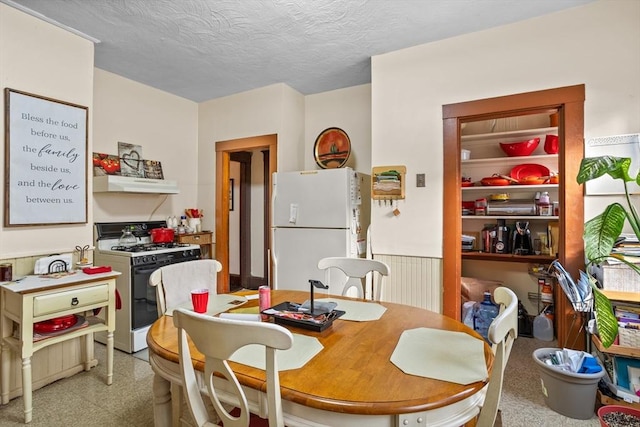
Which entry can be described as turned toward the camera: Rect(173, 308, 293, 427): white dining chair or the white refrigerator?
the white refrigerator

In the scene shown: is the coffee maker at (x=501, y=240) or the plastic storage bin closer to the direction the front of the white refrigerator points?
the plastic storage bin

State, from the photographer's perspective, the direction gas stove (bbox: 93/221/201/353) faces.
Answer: facing the viewer and to the right of the viewer

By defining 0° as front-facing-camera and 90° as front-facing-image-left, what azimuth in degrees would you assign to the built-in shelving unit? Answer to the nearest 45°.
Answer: approximately 45°

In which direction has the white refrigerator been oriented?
toward the camera

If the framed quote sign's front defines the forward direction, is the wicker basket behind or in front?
in front

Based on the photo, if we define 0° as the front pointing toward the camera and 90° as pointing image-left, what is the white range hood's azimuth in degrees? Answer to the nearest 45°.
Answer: approximately 315°

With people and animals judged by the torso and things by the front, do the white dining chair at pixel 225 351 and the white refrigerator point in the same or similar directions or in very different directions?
very different directions

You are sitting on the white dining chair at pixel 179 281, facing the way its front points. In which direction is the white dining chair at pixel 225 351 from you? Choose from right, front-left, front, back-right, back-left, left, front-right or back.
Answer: front-right

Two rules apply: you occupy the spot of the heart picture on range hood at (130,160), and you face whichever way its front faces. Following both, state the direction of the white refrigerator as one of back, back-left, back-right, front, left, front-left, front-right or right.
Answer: front

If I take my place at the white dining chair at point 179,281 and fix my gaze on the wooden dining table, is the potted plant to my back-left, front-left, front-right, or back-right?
front-left

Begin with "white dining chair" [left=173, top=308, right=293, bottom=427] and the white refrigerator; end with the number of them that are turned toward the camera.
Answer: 1

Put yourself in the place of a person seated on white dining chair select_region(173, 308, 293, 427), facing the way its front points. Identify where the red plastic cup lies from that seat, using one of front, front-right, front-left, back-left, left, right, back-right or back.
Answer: front-left
